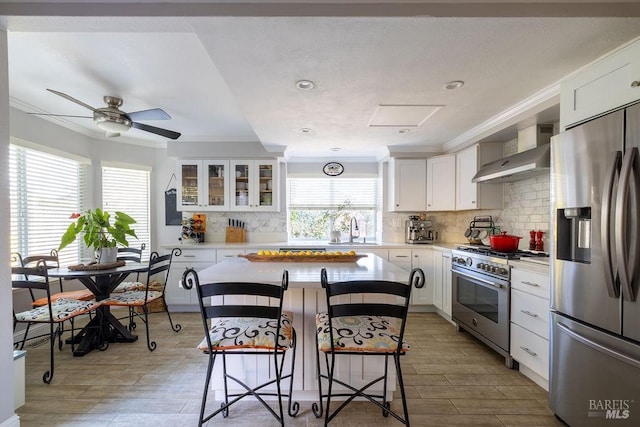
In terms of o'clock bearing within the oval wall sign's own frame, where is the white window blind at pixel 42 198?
The white window blind is roughly at 2 o'clock from the oval wall sign.

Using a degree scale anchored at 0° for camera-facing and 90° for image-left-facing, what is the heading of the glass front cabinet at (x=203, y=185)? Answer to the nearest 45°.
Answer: approximately 0°

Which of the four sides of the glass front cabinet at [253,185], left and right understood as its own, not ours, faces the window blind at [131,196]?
right

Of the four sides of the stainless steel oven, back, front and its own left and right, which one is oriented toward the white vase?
front

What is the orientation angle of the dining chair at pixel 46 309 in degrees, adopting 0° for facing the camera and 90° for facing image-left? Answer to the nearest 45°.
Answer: approximately 225°

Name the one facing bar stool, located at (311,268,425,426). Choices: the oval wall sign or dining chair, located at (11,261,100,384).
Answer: the oval wall sign

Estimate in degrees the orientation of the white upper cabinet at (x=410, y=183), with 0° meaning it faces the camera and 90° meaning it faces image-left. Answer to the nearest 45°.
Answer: approximately 0°

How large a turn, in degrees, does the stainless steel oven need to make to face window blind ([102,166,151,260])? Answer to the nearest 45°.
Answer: approximately 45° to its right

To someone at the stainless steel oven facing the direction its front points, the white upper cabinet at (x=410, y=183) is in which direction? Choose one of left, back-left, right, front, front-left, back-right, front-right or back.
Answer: right

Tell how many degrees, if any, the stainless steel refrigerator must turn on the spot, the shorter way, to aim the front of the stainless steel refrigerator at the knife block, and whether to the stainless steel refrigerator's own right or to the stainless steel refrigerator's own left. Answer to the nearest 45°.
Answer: approximately 45° to the stainless steel refrigerator's own right

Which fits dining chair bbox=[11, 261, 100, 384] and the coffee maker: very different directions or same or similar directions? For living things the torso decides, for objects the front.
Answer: very different directions

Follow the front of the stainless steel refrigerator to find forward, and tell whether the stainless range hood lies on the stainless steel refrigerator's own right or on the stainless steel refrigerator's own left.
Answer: on the stainless steel refrigerator's own right

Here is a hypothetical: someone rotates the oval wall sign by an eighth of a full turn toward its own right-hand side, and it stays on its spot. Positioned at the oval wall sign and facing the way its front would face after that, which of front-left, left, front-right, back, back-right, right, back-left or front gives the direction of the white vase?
front
